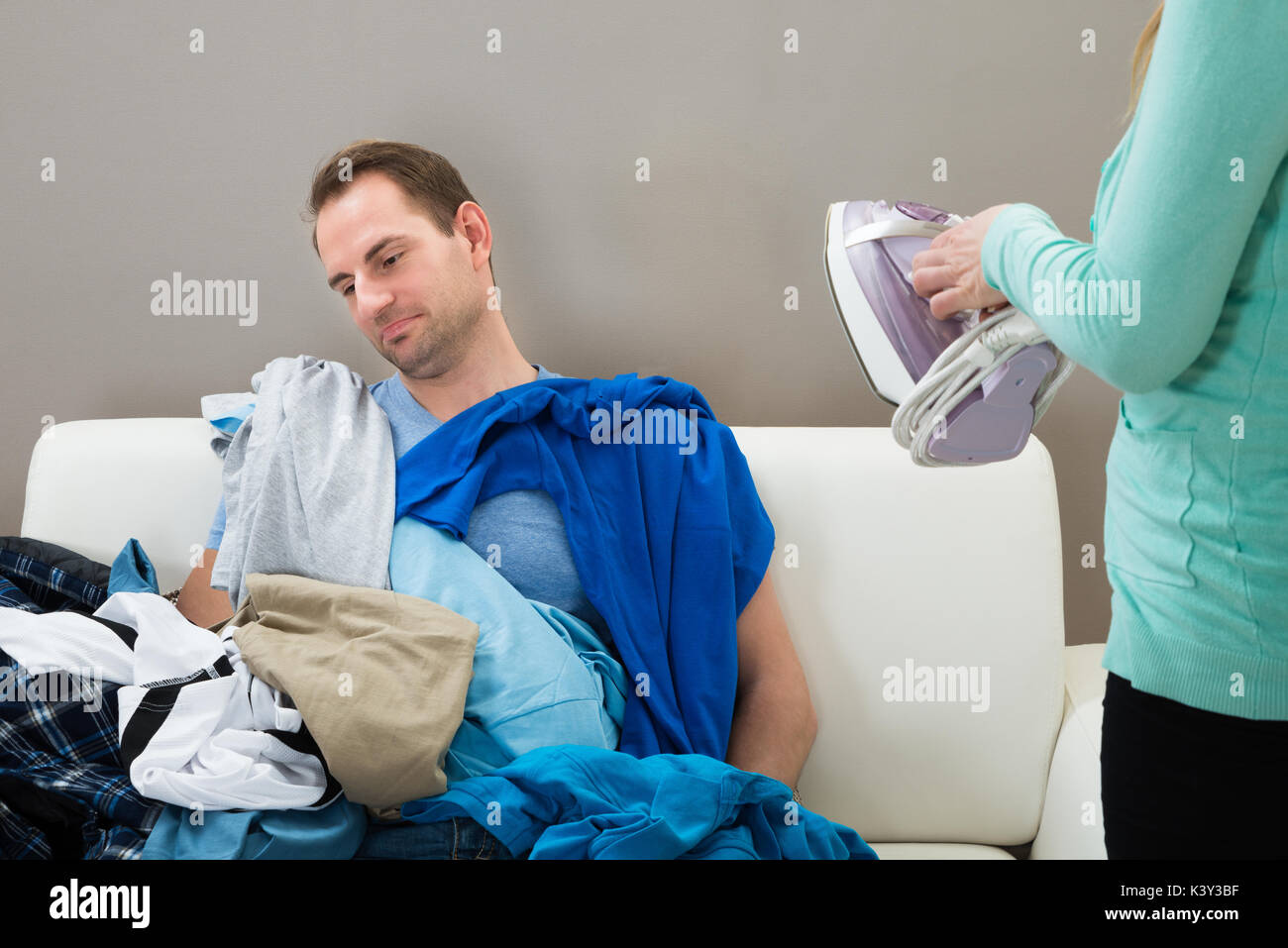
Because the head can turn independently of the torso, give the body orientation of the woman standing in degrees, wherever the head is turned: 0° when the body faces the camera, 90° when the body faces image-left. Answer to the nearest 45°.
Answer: approximately 90°

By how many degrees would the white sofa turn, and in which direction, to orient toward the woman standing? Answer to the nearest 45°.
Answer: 0° — it already faces them

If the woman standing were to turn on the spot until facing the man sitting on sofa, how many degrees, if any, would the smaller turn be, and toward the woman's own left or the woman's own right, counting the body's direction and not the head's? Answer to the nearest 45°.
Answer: approximately 45° to the woman's own right

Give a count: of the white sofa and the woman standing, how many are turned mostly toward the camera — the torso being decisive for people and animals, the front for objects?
1
